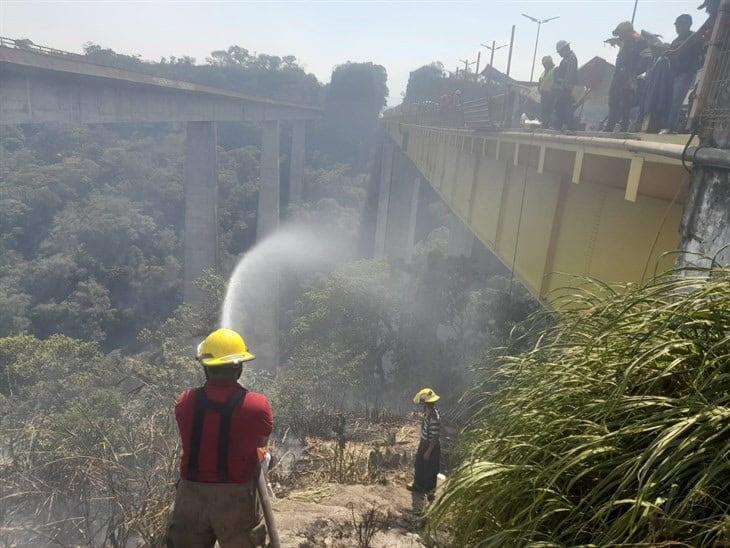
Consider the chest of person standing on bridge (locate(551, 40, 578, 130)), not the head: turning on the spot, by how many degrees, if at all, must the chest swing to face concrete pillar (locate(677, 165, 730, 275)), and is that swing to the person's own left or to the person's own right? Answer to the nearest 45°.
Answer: approximately 90° to the person's own left

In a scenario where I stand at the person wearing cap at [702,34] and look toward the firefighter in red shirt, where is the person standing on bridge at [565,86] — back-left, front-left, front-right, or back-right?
back-right

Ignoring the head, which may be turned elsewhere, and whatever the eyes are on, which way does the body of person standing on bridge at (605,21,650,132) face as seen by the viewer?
to the viewer's left

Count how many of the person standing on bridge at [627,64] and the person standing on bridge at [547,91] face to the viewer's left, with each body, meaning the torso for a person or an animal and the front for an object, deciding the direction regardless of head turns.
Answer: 2

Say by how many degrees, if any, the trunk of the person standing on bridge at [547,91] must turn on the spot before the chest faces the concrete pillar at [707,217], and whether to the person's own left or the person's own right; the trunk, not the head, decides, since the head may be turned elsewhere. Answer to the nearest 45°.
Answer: approximately 90° to the person's own left

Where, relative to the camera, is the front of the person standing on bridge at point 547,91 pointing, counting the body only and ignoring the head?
to the viewer's left

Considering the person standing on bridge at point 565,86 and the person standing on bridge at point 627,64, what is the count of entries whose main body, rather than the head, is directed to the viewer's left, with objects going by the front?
2

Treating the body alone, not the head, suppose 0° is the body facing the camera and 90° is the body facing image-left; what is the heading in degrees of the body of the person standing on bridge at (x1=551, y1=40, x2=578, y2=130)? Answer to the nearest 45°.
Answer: approximately 90°
